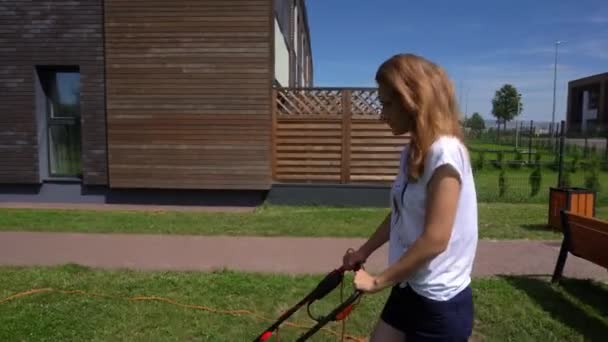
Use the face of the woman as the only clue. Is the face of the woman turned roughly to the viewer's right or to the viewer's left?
to the viewer's left

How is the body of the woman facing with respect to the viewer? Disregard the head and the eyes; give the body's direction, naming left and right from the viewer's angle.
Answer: facing to the left of the viewer

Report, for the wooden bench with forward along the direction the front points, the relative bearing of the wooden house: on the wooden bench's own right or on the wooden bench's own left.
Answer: on the wooden bench's own left

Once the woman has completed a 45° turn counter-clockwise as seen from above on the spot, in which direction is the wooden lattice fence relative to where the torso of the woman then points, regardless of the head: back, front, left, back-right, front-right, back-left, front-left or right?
back-right

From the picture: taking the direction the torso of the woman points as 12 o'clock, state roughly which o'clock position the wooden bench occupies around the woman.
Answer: The wooden bench is roughly at 4 o'clock from the woman.

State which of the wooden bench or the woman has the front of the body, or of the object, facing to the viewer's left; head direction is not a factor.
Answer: the woman
